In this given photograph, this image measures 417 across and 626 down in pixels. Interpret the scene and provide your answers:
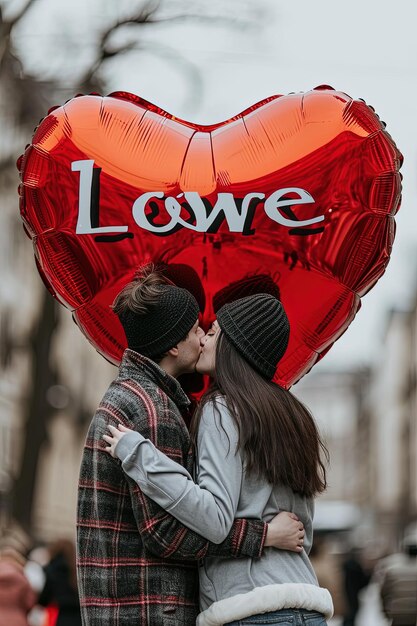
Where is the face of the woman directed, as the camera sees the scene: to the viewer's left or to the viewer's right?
to the viewer's left

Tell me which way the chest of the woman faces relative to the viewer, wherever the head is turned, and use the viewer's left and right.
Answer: facing away from the viewer and to the left of the viewer

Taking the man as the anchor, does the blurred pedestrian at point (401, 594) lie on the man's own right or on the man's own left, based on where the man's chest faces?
on the man's own left

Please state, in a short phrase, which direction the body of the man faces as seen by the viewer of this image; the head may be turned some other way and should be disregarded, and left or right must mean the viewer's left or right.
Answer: facing to the right of the viewer

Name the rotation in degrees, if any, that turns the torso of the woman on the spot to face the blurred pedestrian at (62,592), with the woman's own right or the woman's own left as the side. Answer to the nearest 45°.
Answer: approximately 45° to the woman's own right

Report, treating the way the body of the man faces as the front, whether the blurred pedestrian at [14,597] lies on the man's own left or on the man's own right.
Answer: on the man's own left
